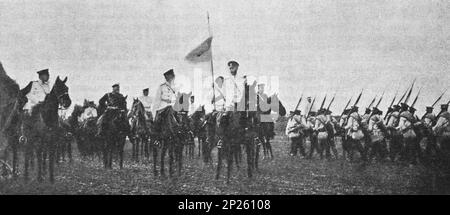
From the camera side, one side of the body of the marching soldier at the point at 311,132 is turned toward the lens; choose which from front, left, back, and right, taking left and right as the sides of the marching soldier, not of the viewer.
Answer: left

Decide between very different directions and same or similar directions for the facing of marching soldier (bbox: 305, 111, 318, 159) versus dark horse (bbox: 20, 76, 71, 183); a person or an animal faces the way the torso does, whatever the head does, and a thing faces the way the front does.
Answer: very different directions

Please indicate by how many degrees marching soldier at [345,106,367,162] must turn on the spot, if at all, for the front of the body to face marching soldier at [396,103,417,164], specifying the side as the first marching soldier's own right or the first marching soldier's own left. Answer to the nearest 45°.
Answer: approximately 135° to the first marching soldier's own right

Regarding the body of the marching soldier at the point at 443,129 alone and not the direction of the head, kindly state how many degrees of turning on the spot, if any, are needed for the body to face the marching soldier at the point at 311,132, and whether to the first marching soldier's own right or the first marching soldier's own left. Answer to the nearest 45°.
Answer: approximately 45° to the first marching soldier's own left

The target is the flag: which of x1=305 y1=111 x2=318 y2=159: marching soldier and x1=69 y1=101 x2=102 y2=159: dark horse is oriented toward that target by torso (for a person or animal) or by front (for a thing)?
the marching soldier

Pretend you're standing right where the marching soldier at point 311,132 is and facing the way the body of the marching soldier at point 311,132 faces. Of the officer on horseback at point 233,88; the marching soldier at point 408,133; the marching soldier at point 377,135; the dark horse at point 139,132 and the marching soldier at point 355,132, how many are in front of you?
2

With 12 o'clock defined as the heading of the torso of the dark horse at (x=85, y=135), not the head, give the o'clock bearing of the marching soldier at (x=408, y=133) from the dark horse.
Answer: The marching soldier is roughly at 8 o'clock from the dark horse.

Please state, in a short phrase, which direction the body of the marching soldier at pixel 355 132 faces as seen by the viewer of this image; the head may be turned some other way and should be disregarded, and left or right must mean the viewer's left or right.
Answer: facing away from the viewer and to the left of the viewer

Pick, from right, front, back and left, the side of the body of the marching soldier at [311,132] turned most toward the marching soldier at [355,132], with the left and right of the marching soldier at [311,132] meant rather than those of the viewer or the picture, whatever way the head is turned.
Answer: back

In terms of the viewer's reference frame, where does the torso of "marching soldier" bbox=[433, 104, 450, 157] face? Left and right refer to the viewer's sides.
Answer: facing away from the viewer and to the left of the viewer

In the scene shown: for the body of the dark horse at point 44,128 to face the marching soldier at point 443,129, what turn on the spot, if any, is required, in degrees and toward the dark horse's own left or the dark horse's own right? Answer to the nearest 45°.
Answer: approximately 45° to the dark horse's own left

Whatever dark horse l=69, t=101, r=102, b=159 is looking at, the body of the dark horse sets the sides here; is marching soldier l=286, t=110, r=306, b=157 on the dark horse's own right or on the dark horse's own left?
on the dark horse's own left
